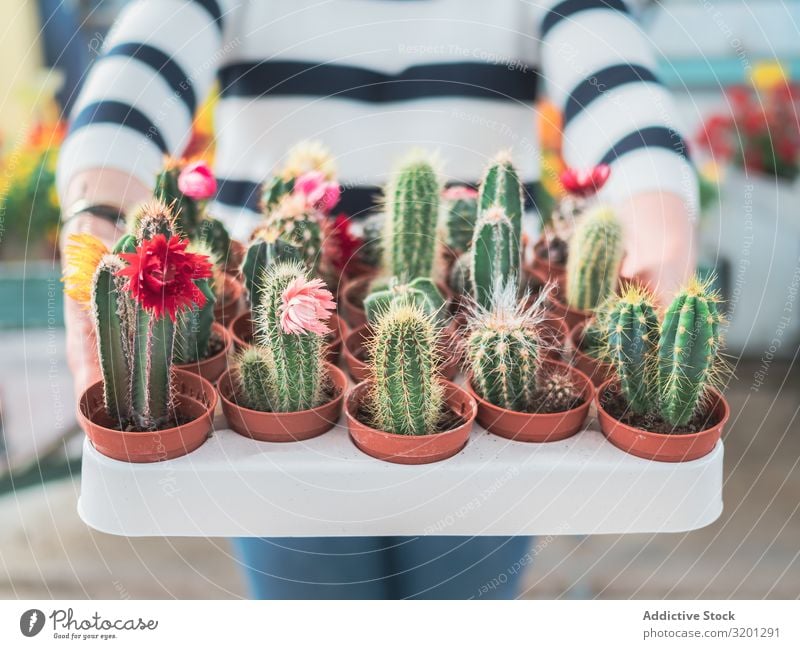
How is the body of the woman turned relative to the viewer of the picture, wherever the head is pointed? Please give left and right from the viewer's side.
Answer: facing the viewer
